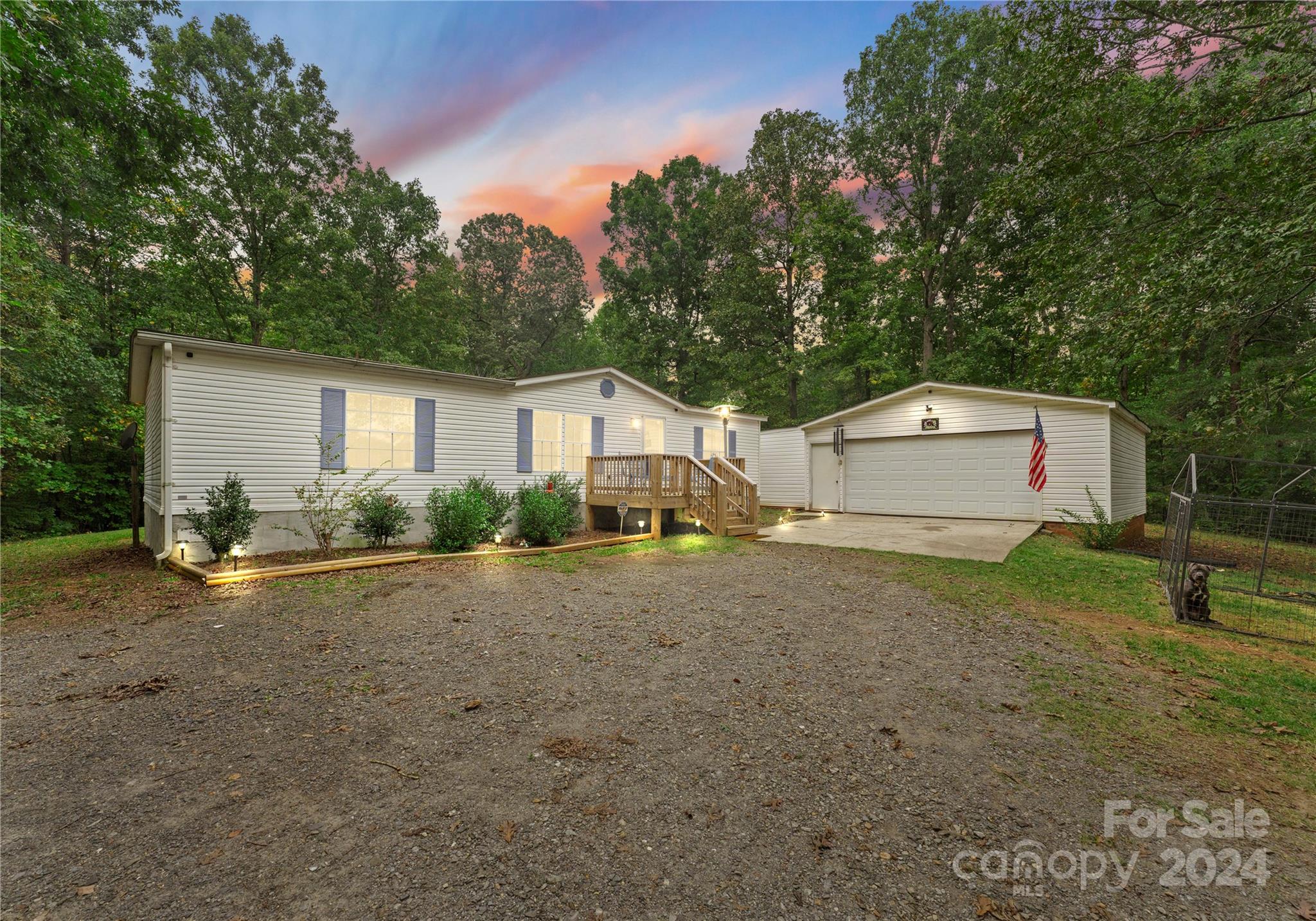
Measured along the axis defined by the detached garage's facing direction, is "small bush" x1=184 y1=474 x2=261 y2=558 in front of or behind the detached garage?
in front

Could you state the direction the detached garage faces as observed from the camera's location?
facing the viewer and to the left of the viewer

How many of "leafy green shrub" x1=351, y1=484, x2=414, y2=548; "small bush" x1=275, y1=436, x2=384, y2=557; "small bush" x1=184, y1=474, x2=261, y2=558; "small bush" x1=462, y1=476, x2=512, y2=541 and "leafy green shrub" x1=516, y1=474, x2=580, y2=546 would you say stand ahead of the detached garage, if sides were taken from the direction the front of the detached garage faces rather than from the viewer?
5

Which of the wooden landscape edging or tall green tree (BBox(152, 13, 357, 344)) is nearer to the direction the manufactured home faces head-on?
the wooden landscape edging

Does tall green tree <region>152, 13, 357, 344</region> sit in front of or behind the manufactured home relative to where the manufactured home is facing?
behind

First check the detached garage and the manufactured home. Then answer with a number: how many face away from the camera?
0

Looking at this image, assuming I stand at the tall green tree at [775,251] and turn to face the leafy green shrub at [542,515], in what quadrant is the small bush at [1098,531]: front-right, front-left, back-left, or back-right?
front-left

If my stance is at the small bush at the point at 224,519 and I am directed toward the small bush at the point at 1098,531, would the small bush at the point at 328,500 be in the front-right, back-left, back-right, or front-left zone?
front-left

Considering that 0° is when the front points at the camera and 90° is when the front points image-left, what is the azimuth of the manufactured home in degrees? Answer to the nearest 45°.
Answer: approximately 315°

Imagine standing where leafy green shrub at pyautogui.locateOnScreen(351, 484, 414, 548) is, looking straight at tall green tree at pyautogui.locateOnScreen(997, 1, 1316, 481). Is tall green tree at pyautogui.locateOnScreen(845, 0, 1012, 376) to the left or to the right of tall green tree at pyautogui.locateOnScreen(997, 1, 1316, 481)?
left

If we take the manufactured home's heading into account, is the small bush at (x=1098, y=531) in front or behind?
in front
